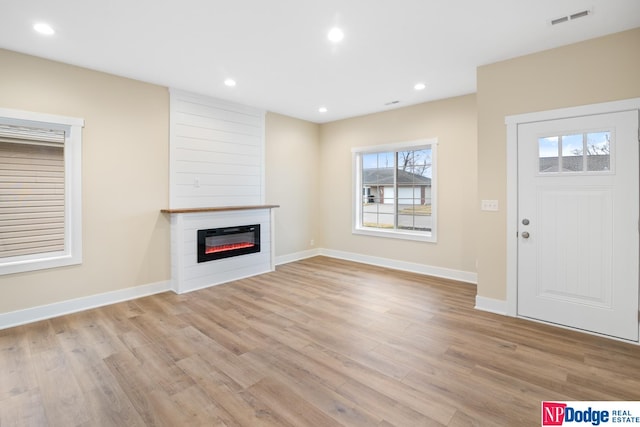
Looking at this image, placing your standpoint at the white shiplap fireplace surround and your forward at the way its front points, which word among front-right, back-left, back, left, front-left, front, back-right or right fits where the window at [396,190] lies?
front-left

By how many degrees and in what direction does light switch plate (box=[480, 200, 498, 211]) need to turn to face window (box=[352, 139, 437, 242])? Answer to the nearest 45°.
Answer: approximately 135° to its right

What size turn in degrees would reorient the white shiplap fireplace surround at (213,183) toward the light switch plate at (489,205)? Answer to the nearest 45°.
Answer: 0° — it already faces it

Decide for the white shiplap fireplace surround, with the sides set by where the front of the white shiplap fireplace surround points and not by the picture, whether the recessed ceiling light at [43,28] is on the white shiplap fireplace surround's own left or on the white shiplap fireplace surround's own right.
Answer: on the white shiplap fireplace surround's own right

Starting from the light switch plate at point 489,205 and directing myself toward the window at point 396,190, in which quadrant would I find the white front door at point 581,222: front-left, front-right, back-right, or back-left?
back-right

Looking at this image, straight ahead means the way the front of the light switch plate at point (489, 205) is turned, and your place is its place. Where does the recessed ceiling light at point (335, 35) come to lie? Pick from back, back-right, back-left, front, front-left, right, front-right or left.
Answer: front-right

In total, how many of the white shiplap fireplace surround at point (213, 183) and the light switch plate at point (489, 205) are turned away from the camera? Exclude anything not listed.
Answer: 0

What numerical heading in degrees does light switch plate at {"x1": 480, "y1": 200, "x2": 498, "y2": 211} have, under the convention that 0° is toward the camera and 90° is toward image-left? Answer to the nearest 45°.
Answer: approximately 0°

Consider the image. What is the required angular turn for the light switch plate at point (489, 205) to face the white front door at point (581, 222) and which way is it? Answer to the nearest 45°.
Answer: approximately 90° to its left

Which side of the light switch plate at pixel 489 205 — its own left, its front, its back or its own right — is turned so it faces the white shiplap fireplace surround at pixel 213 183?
right

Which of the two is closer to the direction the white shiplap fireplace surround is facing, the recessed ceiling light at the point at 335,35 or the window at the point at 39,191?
the recessed ceiling light

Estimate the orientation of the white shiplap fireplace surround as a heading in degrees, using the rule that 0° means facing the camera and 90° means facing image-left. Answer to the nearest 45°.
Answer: approximately 315°

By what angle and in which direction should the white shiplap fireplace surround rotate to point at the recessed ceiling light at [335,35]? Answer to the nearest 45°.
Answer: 0° — it already faces it
